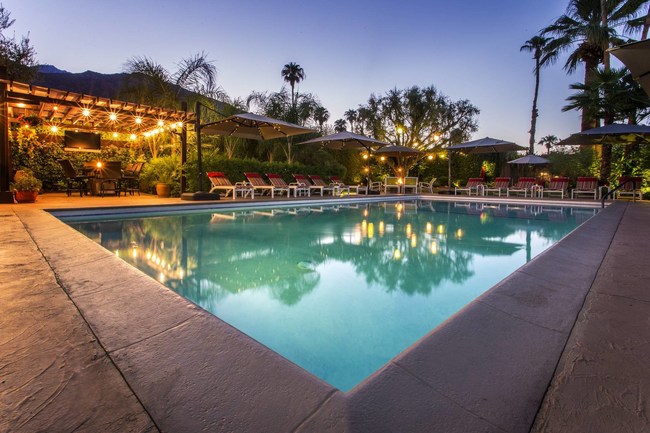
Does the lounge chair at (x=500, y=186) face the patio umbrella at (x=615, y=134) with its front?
no

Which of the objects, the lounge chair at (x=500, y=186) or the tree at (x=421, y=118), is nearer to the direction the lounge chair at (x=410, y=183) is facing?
the lounge chair

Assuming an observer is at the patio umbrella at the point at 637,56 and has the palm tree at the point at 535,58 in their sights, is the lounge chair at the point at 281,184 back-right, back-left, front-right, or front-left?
front-left

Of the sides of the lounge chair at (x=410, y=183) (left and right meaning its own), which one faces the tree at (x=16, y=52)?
right

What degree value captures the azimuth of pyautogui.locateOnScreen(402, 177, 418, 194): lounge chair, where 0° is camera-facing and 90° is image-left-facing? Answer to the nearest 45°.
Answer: approximately 0°

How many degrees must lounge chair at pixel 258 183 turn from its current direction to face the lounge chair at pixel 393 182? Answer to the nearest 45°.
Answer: approximately 90° to its left

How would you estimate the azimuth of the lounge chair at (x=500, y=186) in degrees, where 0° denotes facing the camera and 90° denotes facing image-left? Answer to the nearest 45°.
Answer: approximately 45°

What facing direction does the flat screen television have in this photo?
toward the camera
